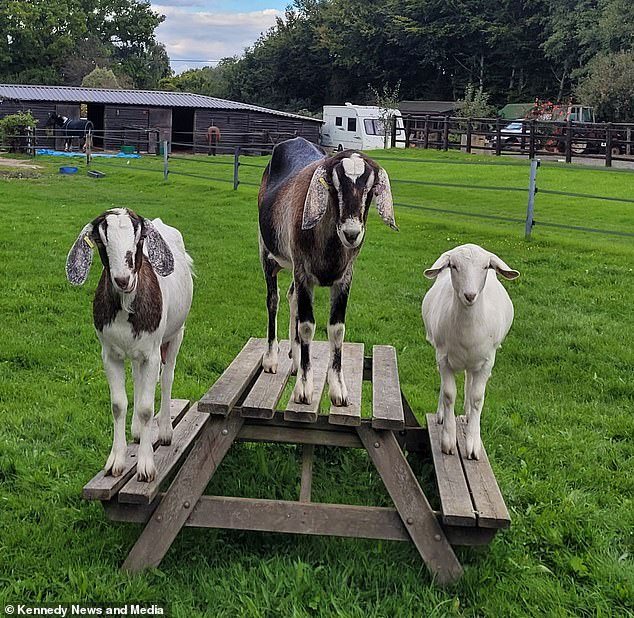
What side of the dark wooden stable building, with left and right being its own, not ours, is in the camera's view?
front

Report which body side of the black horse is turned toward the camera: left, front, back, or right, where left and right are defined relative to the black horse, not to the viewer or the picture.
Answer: left

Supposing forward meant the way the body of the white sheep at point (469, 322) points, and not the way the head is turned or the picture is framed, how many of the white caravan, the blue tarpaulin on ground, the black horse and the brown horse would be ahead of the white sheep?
0

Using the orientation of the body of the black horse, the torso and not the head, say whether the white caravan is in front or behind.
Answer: behind

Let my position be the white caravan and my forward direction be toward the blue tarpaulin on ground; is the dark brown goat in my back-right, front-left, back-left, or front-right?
front-left

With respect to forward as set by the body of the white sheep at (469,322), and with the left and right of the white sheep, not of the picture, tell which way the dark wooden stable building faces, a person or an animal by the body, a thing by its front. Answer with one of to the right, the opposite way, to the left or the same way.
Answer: the same way

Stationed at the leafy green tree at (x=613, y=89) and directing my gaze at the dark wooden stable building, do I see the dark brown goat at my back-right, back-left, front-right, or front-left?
front-left

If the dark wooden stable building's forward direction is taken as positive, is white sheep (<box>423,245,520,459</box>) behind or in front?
in front

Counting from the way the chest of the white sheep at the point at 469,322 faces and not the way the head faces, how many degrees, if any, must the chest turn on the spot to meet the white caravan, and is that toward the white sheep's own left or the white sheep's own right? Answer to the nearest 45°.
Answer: approximately 180°

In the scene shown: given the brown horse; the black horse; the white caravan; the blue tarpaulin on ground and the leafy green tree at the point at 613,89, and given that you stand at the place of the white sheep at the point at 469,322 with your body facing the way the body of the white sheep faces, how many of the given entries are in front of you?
0

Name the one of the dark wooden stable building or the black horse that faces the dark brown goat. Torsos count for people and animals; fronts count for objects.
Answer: the dark wooden stable building

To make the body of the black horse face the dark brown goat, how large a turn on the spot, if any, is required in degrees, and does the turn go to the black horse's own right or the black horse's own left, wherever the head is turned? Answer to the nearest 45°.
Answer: approximately 90° to the black horse's own left

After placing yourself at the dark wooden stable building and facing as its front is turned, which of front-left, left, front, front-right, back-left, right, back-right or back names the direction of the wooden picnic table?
front

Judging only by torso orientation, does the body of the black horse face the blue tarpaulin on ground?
no
